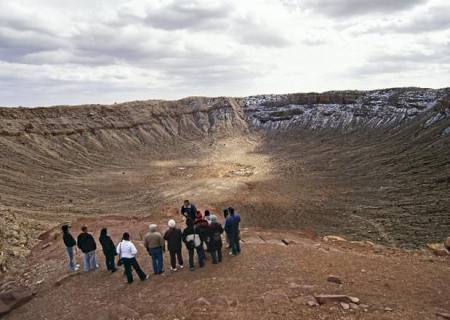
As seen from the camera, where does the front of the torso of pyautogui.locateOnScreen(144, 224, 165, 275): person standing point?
away from the camera

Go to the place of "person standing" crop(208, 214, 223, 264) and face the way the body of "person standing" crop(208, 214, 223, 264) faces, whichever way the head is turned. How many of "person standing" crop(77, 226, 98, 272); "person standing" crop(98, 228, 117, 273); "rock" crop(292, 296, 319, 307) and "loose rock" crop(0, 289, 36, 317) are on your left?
3

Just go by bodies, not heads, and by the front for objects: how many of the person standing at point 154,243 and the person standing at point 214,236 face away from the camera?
2

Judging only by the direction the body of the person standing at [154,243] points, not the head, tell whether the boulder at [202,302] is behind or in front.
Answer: behind

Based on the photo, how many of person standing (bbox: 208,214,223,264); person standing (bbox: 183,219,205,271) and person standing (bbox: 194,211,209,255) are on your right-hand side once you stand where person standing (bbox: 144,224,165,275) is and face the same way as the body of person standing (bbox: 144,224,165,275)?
3

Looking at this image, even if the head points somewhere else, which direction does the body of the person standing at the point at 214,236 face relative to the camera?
away from the camera

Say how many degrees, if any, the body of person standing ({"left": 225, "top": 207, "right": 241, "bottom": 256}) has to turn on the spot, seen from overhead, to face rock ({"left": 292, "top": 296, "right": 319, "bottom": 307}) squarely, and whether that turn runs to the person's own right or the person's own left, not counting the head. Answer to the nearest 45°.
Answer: approximately 135° to the person's own right

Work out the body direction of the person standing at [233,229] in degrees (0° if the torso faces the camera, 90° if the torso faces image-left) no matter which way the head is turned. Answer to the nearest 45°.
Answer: approximately 180°

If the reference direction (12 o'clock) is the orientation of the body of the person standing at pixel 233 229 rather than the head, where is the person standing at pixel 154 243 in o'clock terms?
the person standing at pixel 154 243 is roughly at 8 o'clock from the person standing at pixel 233 229.

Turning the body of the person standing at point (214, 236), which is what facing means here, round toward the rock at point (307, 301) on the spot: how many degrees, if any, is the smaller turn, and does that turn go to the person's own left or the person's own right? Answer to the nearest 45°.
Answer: approximately 135° to the person's own right
